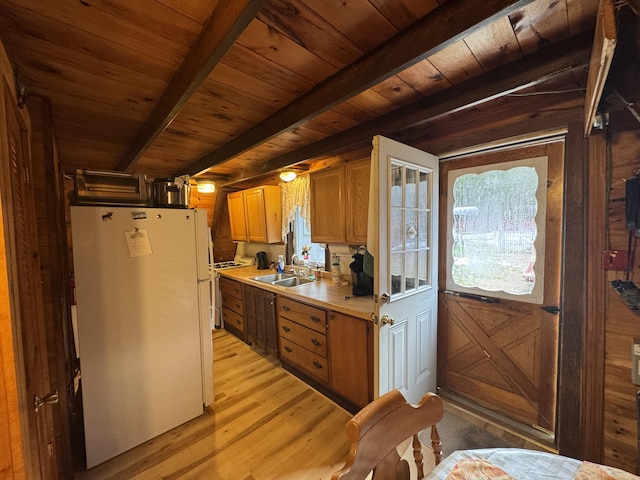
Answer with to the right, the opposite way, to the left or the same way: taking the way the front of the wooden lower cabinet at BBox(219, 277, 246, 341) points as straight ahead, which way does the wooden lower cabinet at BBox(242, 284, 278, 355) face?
the same way

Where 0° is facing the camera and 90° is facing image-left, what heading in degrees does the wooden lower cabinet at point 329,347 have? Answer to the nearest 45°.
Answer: approximately 45°

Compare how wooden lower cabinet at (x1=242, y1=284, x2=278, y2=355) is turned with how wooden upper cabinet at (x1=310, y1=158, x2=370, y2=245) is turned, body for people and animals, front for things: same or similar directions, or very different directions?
same or similar directions

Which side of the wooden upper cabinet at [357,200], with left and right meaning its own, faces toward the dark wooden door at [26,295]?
front

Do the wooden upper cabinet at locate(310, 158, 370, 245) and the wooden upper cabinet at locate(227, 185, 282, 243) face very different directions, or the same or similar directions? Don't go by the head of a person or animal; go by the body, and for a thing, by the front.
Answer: same or similar directions

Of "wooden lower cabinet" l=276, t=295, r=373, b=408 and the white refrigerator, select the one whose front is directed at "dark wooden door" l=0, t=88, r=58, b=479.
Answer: the wooden lower cabinet

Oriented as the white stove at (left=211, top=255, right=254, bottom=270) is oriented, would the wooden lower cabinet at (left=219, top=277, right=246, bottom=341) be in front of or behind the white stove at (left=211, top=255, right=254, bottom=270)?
in front

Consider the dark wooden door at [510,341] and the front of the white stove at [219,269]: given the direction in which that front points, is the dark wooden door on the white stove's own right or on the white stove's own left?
on the white stove's own left

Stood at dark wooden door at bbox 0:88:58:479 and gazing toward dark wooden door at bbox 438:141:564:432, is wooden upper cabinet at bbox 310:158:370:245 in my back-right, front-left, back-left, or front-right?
front-left
